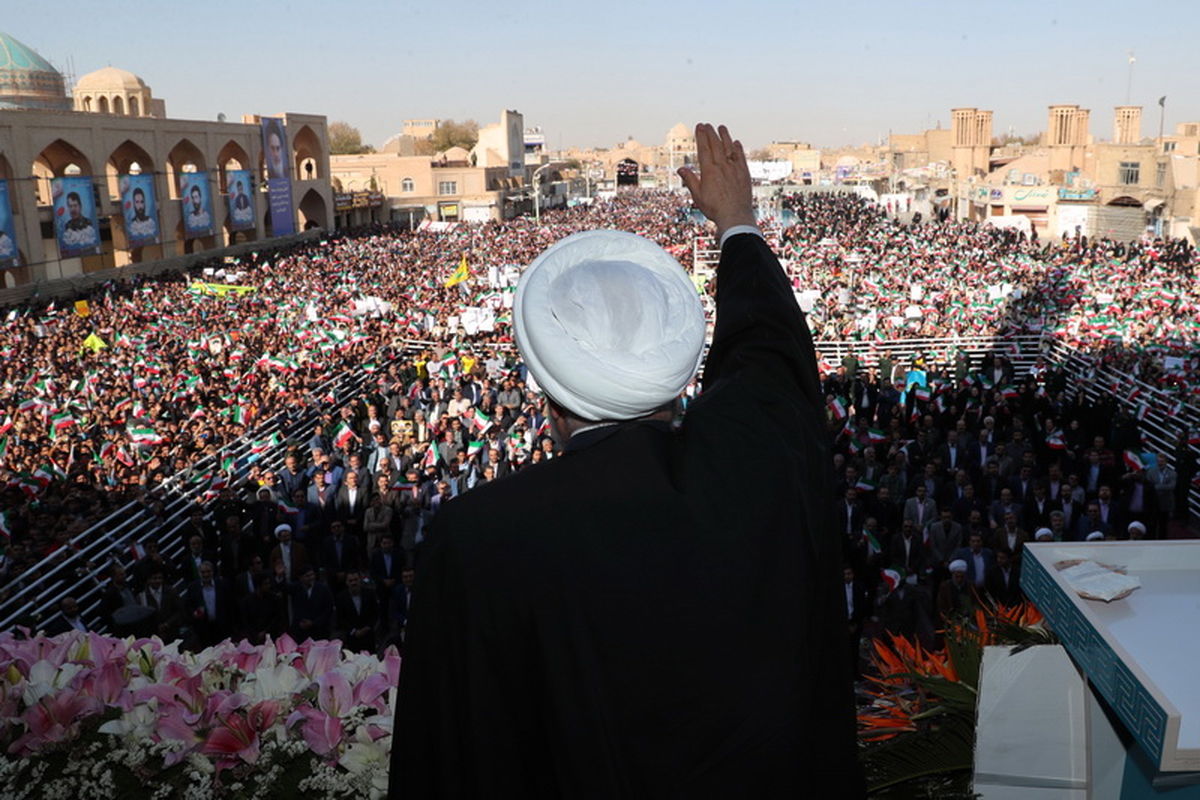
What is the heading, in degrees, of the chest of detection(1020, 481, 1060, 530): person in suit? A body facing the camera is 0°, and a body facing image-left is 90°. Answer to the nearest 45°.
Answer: approximately 0°

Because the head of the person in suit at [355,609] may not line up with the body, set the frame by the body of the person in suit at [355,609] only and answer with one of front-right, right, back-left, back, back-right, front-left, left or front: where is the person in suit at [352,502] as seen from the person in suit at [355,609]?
back

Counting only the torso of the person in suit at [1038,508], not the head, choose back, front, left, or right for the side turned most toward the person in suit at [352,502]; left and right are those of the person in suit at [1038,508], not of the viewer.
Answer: right

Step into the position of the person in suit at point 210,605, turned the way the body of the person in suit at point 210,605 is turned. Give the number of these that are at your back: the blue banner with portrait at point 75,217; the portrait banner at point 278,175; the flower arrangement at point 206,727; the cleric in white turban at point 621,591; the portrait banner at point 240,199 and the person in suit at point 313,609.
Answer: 3

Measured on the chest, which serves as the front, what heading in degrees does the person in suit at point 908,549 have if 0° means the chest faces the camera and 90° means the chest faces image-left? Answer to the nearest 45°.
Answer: approximately 0°

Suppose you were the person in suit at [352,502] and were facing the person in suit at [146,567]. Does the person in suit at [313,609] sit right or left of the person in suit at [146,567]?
left

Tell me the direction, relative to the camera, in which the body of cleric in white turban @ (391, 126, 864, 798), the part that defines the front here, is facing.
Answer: away from the camera

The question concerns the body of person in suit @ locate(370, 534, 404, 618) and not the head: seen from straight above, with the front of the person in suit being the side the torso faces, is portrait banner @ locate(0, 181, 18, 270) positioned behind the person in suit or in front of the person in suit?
behind

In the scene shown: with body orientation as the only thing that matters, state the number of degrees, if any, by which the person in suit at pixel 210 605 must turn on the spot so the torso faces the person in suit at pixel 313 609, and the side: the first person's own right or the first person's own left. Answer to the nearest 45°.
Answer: approximately 45° to the first person's own left

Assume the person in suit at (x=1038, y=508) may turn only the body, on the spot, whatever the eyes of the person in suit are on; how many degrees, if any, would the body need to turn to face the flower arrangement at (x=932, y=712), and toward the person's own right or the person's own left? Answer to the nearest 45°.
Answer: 0° — they already face it
